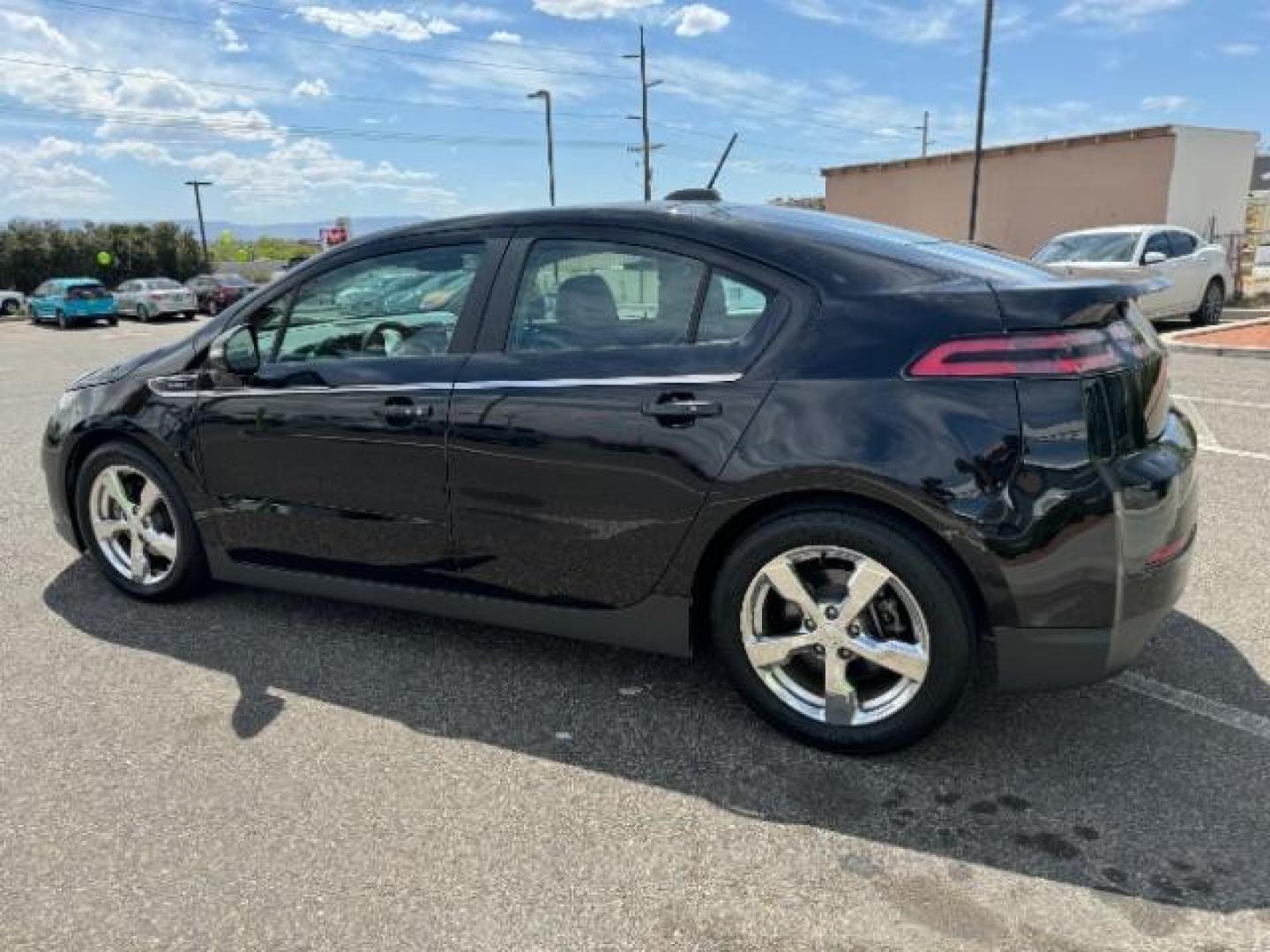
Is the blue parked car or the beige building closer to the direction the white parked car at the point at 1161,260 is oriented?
the blue parked car

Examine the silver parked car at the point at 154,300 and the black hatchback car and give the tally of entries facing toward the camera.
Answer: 0

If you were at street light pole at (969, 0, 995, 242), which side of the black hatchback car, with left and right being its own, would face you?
right

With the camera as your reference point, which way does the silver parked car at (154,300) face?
facing away from the viewer and to the left of the viewer

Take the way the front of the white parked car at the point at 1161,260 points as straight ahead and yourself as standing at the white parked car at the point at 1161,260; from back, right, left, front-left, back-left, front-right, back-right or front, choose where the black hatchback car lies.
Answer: front-left

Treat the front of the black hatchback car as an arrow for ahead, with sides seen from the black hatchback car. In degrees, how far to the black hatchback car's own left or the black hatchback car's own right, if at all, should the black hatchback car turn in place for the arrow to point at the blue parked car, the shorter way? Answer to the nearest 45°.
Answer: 0° — it already faces it

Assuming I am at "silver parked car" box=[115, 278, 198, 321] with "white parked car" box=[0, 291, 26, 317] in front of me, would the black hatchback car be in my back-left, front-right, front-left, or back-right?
back-left

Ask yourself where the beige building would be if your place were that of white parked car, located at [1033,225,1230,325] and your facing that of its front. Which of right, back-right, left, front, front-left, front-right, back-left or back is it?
back-right

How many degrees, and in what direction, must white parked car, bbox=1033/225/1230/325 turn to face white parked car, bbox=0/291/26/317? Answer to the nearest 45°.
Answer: approximately 45° to its right

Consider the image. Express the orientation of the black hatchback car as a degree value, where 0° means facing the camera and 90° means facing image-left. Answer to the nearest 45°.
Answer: approximately 135°

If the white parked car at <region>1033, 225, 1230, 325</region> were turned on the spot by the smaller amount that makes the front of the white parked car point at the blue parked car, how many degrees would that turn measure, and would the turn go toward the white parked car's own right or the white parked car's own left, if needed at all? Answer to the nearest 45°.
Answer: approximately 45° to the white parked car's own right

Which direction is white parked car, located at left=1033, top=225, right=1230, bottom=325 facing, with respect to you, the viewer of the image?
facing the viewer and to the left of the viewer

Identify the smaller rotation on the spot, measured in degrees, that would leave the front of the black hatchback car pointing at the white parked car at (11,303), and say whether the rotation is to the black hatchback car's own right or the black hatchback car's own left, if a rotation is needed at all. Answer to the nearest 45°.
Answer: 0° — it already faces it
